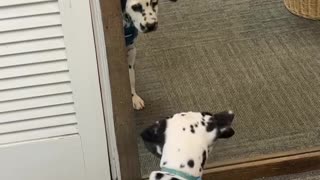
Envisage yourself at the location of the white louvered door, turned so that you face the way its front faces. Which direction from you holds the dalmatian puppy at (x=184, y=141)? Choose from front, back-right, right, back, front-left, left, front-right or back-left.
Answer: front-left

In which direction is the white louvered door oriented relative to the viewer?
toward the camera

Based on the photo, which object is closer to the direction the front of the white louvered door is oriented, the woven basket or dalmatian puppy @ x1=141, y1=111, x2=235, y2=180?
the dalmatian puppy
